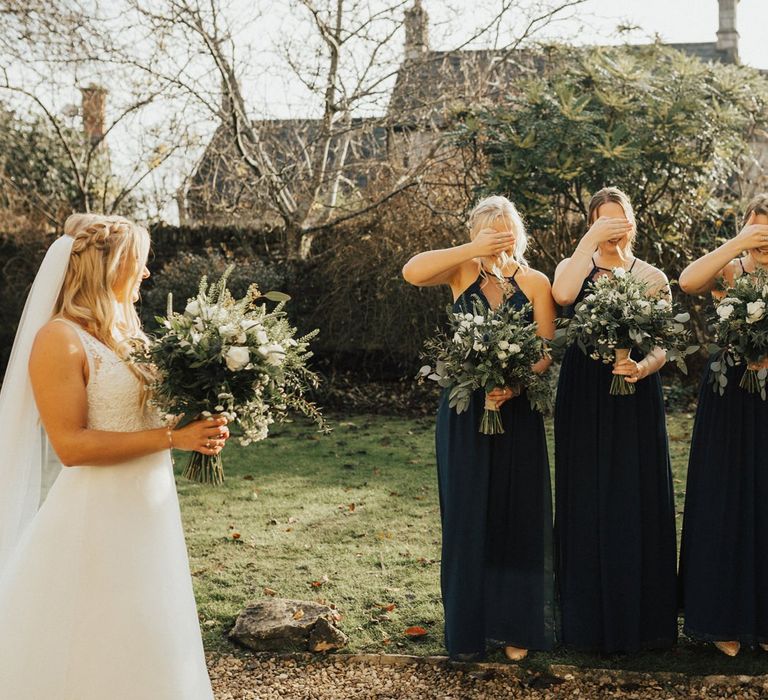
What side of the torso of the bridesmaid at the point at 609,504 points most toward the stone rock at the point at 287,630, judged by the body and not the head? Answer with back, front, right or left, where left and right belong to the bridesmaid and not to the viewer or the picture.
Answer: right

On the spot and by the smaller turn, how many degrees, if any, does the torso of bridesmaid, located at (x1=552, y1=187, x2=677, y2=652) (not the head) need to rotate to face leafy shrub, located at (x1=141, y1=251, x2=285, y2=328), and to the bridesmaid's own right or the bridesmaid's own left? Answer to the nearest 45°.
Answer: approximately 135° to the bridesmaid's own right

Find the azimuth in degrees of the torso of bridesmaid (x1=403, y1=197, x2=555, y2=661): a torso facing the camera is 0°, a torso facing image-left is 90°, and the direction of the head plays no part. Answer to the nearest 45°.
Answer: approximately 0°

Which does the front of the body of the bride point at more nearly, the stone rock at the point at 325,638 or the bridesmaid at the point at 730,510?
the bridesmaid

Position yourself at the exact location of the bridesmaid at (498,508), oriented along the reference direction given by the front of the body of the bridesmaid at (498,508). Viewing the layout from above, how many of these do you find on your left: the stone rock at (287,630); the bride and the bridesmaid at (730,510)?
1

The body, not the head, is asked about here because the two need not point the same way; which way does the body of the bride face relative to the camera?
to the viewer's right

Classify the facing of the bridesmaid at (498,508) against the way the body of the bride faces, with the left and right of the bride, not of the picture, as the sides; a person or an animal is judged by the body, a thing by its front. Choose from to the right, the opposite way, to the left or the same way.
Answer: to the right

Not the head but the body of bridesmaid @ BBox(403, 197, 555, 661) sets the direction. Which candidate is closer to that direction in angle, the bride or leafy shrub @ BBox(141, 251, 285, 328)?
the bride
